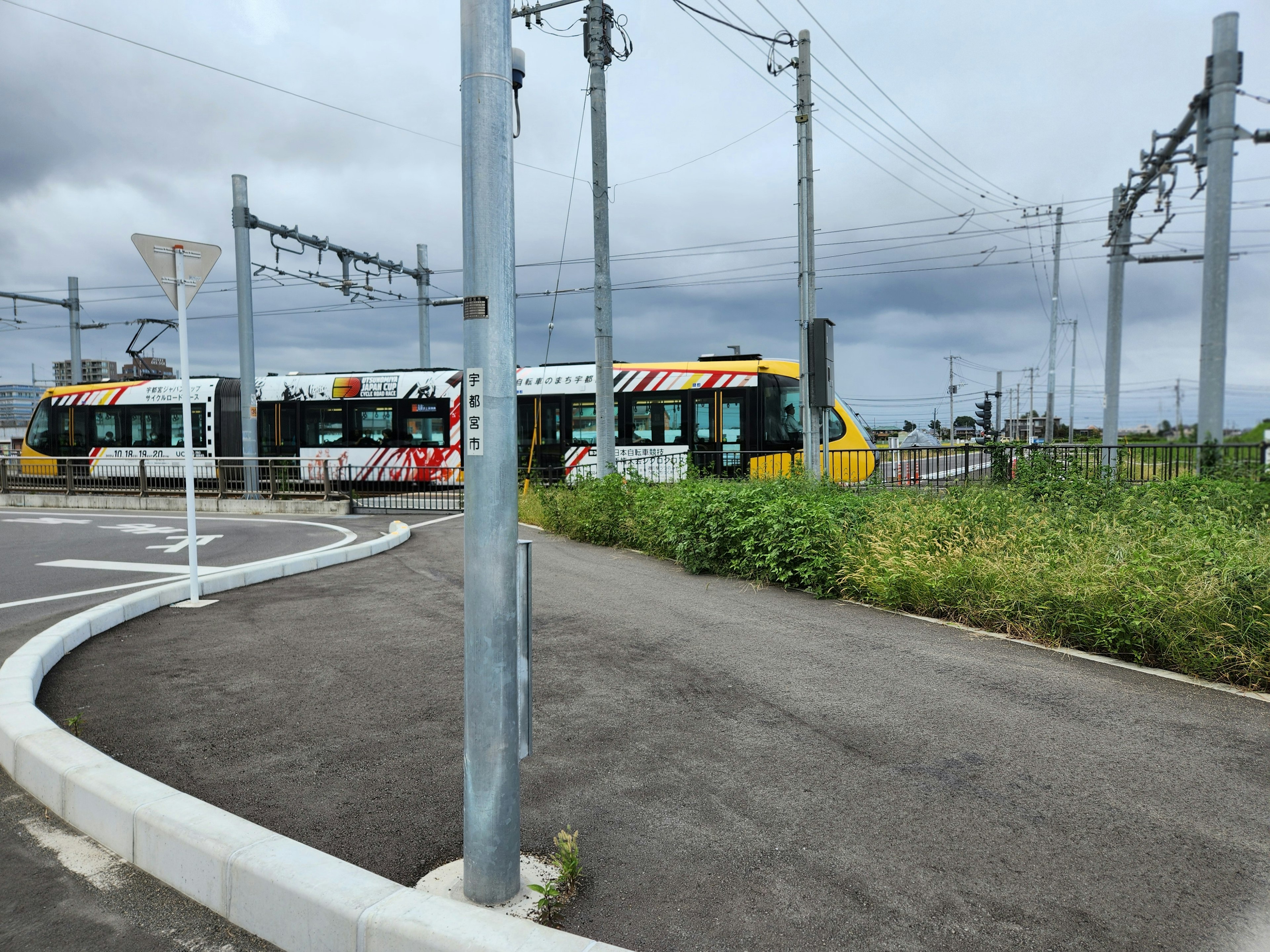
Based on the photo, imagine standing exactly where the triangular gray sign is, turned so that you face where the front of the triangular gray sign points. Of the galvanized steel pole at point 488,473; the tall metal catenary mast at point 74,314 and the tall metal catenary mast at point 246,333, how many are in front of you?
2

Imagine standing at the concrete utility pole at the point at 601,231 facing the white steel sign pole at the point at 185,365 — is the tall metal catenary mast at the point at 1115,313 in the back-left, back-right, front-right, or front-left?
back-left

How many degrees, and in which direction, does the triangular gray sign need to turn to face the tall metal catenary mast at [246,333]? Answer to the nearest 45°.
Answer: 0° — it already faces it

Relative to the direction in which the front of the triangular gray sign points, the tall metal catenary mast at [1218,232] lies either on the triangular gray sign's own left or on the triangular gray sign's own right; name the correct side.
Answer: on the triangular gray sign's own right

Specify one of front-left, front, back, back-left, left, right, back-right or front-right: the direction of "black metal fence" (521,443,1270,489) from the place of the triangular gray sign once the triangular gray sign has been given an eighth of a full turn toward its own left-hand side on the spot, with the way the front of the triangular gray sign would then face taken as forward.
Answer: back-right

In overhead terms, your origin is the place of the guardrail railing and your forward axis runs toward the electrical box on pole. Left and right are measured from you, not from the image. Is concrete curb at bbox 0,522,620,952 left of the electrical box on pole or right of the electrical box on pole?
right

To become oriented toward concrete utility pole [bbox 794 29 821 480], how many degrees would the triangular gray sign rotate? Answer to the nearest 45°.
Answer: approximately 90° to its right

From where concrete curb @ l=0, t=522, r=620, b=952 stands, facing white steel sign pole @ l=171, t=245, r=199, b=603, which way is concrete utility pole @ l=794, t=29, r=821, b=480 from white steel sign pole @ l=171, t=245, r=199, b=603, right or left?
right

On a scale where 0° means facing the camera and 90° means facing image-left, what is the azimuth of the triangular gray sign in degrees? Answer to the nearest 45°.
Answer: approximately 180°

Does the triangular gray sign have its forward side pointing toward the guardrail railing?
yes

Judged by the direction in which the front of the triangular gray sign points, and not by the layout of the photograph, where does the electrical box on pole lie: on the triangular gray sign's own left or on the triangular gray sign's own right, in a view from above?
on the triangular gray sign's own right
